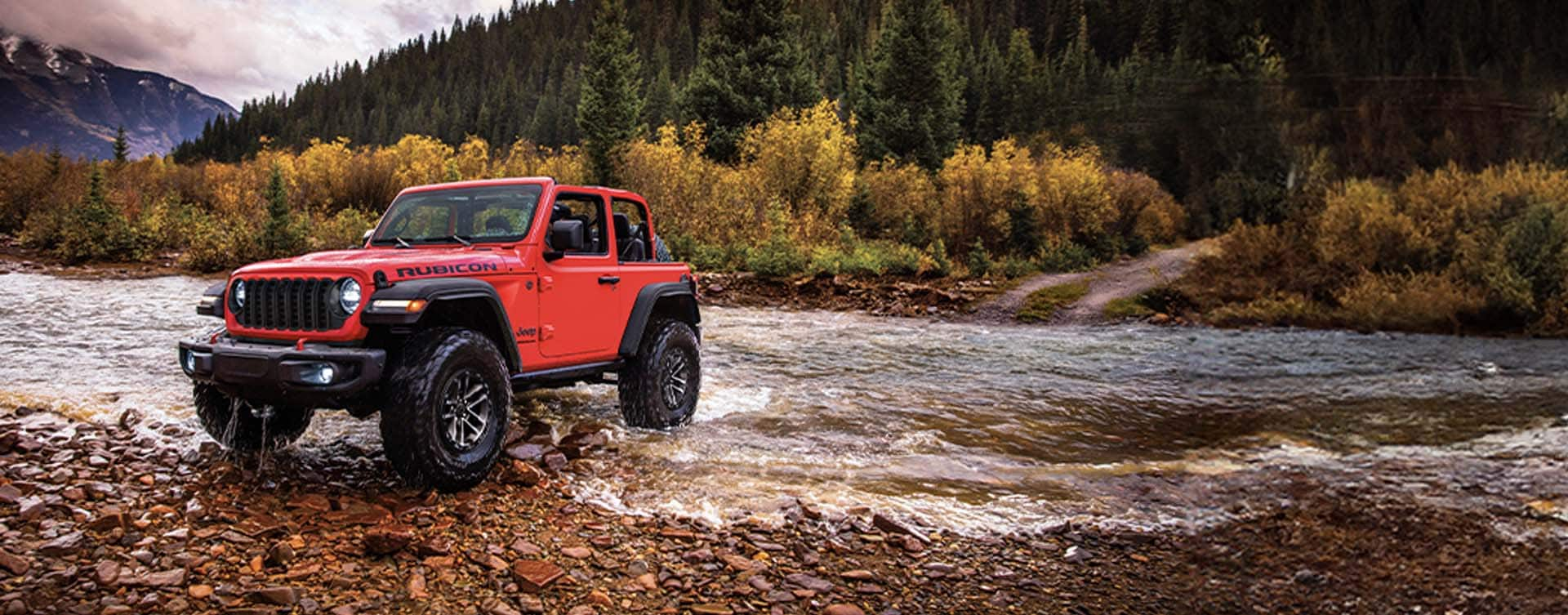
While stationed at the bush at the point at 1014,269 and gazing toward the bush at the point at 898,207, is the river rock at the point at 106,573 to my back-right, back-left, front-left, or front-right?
back-left

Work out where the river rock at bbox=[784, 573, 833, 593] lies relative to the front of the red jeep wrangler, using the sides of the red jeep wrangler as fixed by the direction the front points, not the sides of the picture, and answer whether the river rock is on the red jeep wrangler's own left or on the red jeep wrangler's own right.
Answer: on the red jeep wrangler's own left

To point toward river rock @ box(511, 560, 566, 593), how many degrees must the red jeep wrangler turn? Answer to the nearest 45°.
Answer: approximately 45° to its left

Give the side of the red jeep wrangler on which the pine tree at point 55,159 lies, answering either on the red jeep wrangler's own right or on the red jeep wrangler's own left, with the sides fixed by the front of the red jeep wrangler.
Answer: on the red jeep wrangler's own right

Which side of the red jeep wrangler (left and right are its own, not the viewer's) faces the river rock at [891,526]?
left

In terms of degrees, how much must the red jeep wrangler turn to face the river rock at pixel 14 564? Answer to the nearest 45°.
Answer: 0° — it already faces it

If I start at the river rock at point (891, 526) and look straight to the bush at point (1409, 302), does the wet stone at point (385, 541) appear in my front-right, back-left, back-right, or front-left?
back-left

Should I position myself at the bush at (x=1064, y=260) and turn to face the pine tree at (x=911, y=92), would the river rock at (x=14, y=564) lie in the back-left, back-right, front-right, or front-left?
back-left

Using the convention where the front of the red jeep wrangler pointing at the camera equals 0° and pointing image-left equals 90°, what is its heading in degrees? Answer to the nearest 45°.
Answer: approximately 45°

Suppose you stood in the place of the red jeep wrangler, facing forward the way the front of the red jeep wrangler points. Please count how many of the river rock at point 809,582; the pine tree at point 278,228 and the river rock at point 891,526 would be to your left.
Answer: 2

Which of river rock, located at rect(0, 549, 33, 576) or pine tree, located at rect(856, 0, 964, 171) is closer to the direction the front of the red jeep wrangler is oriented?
the river rock

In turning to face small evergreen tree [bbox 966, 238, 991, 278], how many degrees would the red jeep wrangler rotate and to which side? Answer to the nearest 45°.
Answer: approximately 180°

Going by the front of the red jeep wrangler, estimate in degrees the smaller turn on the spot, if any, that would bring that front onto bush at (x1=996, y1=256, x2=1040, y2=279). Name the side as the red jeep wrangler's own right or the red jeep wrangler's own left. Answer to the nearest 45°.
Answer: approximately 180°

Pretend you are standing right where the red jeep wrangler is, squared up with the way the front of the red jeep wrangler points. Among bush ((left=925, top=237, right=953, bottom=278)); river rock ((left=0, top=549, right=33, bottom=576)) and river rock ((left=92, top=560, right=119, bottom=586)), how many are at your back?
1

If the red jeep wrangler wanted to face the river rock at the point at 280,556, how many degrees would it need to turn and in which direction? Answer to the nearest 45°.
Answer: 0° — it already faces it
